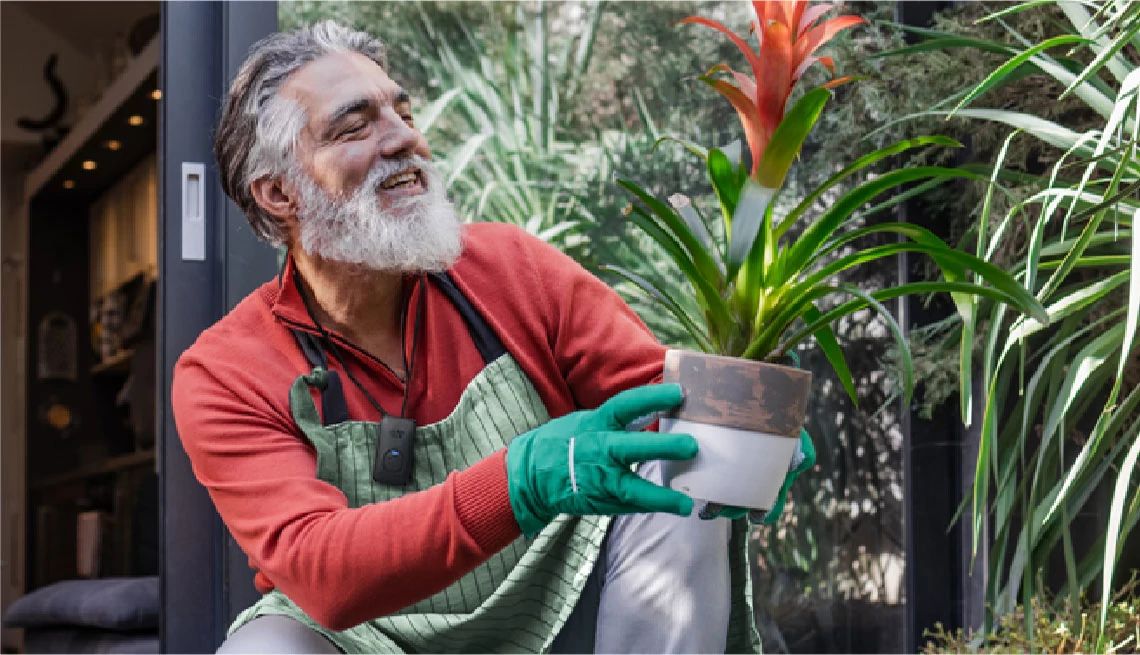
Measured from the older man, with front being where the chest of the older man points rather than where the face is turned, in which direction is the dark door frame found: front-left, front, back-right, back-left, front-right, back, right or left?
back

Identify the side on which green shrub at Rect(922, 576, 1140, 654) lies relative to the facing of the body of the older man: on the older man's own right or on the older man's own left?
on the older man's own left

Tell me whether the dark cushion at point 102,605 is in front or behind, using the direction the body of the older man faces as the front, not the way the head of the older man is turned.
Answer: behind

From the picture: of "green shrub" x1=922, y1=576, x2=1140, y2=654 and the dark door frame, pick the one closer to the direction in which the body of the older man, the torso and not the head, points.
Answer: the green shrub

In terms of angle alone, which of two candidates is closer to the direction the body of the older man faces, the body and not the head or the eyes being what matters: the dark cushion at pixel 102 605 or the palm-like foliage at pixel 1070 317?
the palm-like foliage

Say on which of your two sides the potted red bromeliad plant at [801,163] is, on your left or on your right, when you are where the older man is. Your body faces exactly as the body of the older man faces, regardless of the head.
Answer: on your left

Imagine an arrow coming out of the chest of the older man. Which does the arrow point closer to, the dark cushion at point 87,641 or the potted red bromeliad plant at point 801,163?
the potted red bromeliad plant

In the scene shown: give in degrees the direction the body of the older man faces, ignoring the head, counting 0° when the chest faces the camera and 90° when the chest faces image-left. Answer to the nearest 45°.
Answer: approximately 315°
